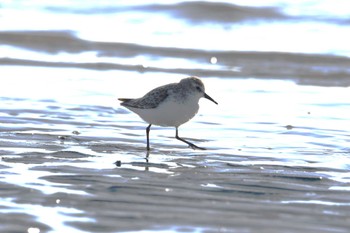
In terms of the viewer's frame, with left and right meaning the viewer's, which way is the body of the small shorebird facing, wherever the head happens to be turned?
facing to the right of the viewer
